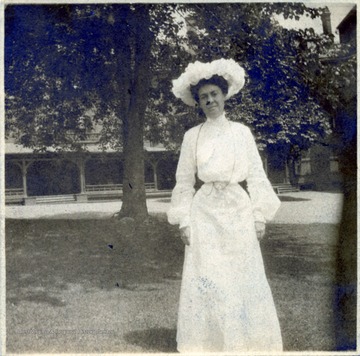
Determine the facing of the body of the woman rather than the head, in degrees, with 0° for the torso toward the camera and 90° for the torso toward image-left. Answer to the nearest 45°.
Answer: approximately 0°

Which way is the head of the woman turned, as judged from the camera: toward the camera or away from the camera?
toward the camera
